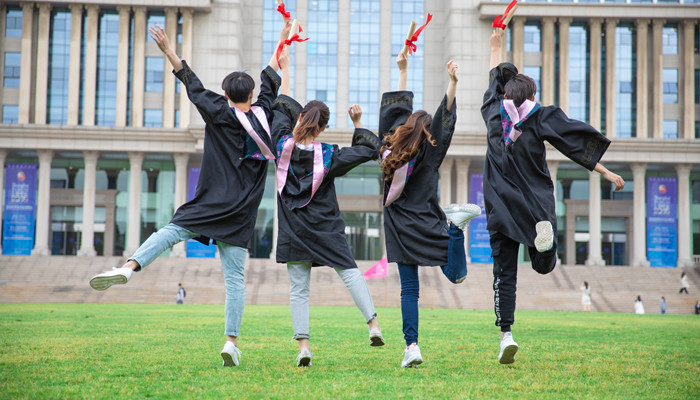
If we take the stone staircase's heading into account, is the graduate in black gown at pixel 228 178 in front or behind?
in front

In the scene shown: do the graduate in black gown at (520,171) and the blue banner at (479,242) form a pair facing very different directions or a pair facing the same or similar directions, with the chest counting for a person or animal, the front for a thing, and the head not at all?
very different directions

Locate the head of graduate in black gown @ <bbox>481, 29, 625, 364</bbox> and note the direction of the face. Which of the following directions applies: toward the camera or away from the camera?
away from the camera

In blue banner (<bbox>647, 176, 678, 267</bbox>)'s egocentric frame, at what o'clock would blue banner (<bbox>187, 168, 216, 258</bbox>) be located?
blue banner (<bbox>187, 168, 216, 258</bbox>) is roughly at 2 o'clock from blue banner (<bbox>647, 176, 678, 267</bbox>).

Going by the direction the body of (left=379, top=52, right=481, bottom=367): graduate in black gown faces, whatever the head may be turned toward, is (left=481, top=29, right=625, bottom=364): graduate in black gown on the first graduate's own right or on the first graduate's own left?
on the first graduate's own right

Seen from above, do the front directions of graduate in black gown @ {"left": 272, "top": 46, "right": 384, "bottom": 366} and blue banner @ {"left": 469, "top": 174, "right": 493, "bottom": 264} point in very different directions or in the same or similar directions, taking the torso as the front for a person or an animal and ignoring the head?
very different directions

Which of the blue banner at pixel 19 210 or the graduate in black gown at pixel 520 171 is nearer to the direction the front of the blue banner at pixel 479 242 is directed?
the graduate in black gown

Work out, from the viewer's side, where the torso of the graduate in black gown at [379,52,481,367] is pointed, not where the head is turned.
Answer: away from the camera

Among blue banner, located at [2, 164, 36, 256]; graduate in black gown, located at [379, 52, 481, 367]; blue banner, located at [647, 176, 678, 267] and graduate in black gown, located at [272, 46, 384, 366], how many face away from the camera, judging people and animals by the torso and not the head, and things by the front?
2
